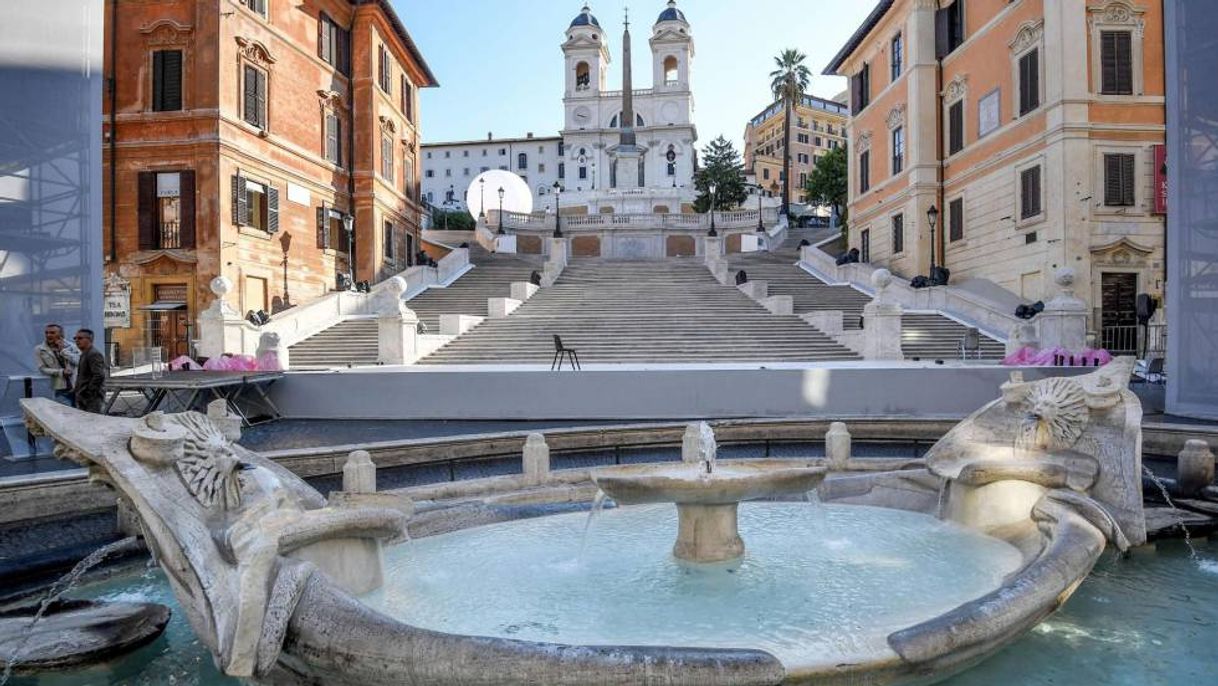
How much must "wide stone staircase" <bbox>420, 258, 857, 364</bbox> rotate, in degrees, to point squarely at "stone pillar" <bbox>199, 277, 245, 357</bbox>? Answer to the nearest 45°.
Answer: approximately 90° to its right

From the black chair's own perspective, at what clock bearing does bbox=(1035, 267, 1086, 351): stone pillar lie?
The stone pillar is roughly at 12 o'clock from the black chair.

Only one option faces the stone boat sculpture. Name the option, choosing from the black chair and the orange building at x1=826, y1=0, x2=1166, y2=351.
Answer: the orange building

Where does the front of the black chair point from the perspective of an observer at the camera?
facing to the right of the viewer

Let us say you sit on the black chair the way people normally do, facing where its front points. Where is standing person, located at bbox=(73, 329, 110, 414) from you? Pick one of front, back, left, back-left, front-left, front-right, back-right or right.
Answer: back-right

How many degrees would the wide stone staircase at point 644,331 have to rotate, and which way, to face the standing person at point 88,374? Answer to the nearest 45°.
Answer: approximately 45° to its right

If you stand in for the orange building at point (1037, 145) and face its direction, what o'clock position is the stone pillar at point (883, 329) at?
The stone pillar is roughly at 1 o'clock from the orange building.

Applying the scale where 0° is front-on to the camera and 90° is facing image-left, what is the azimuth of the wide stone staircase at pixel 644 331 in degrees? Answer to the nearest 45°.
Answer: approximately 0°

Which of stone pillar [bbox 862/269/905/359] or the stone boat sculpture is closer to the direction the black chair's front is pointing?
the stone pillar

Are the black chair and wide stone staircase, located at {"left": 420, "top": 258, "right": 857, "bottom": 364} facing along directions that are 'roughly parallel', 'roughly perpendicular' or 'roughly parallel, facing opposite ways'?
roughly perpendicular

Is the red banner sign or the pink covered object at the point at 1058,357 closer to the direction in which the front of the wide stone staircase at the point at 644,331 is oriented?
the pink covered object
